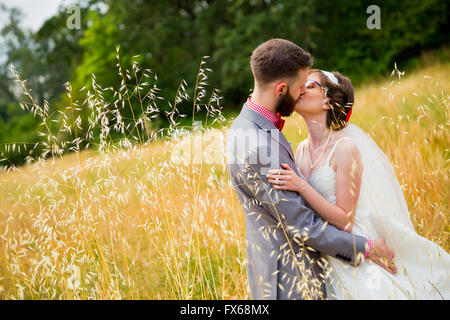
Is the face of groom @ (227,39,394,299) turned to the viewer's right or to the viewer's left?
to the viewer's right

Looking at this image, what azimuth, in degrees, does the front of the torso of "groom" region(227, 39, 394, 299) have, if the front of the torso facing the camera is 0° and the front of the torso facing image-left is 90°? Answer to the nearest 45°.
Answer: approximately 270°
